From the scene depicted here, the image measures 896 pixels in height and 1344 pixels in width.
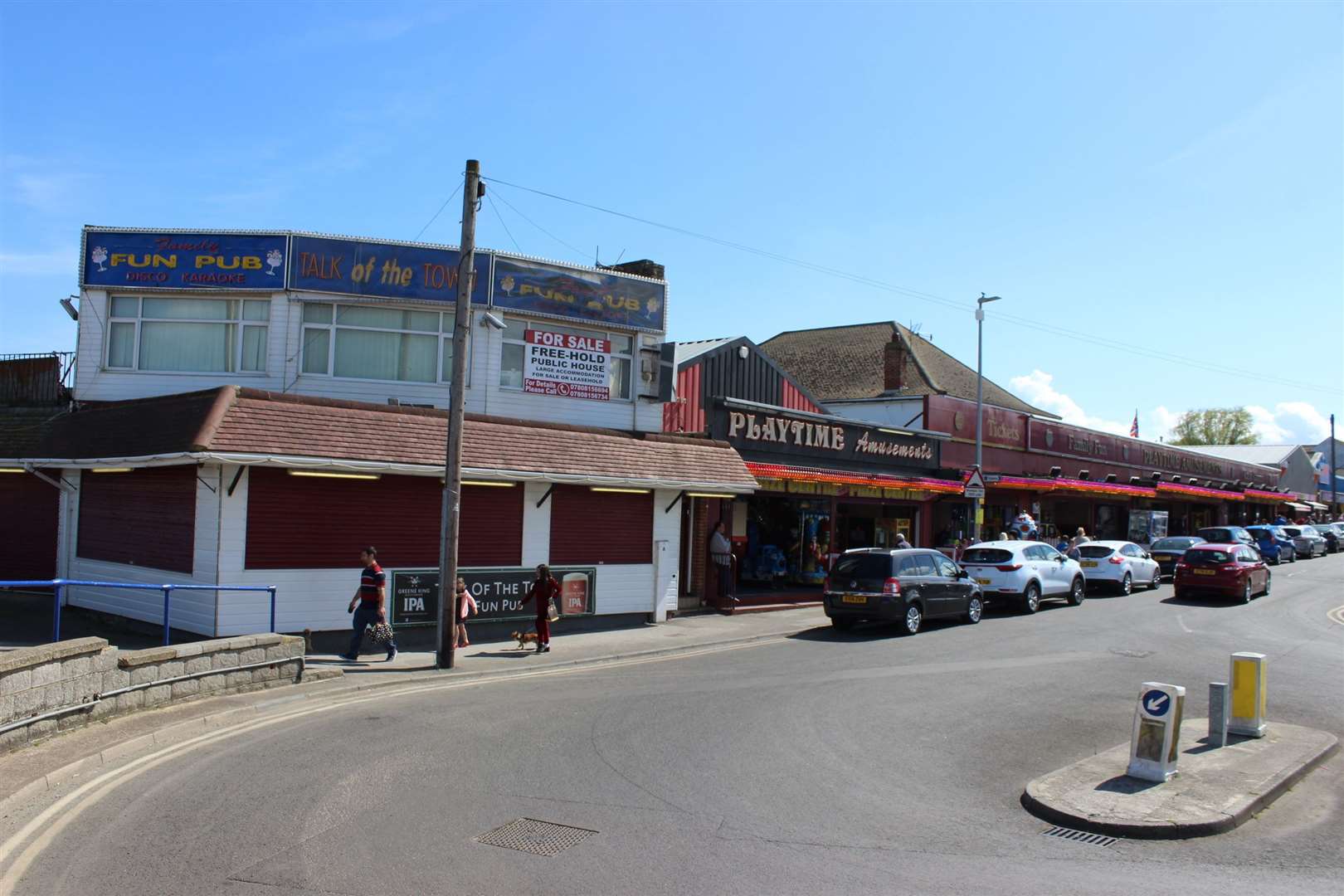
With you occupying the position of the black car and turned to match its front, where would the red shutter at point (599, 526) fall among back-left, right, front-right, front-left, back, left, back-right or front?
back-left

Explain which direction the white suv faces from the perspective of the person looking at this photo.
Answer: facing away from the viewer and to the right of the viewer

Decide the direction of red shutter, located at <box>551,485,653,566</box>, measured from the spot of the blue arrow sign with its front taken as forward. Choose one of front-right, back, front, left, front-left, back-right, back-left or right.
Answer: back-right

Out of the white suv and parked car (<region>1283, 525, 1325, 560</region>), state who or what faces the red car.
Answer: the white suv

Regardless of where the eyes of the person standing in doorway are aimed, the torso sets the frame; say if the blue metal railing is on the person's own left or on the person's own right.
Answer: on the person's own right

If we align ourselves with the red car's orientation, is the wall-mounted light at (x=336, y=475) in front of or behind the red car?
behind

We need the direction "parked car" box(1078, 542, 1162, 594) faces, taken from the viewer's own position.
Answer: facing away from the viewer and to the right of the viewer

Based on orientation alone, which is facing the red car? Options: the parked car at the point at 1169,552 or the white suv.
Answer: the white suv

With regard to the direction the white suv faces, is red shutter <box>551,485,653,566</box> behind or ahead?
behind

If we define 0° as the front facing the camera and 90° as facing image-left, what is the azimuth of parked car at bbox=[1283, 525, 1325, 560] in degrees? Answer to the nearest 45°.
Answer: approximately 225°

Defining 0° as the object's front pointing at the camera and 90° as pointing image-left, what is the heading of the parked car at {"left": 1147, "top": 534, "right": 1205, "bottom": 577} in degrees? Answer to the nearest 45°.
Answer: approximately 225°

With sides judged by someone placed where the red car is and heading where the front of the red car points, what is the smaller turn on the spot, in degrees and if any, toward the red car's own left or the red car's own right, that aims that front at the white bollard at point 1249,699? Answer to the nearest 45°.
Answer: approximately 135° to the red car's own right
